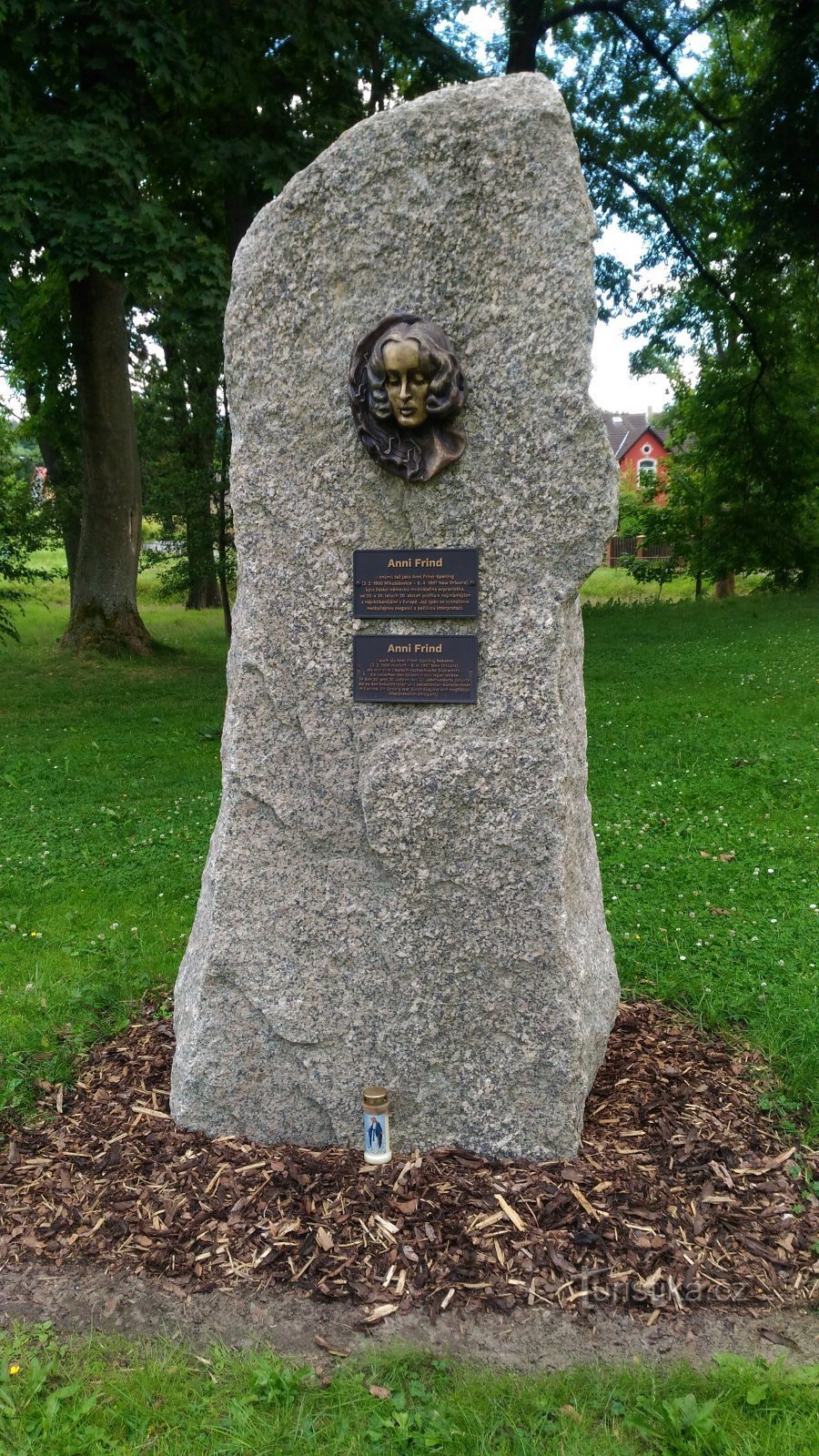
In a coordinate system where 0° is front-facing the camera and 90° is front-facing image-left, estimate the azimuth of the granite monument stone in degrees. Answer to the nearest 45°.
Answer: approximately 0°

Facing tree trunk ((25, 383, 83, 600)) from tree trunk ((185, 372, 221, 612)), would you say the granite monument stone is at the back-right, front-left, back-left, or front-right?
back-left

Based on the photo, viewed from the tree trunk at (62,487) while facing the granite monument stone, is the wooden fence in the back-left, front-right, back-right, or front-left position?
back-left

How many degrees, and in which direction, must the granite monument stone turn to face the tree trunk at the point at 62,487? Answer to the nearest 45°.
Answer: approximately 180°

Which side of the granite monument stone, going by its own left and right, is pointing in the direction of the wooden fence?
back

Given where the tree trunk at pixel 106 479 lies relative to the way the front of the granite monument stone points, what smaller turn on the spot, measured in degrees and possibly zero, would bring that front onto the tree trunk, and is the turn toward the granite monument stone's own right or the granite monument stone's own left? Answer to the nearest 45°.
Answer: approximately 180°

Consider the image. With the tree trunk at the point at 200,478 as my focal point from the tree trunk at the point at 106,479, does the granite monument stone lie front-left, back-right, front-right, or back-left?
back-right

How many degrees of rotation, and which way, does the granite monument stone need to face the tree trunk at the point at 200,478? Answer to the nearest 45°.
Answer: approximately 180°
